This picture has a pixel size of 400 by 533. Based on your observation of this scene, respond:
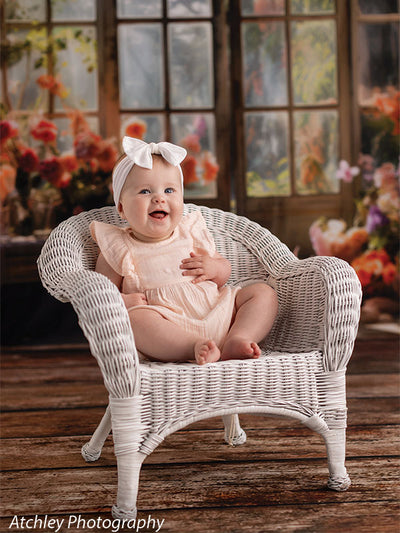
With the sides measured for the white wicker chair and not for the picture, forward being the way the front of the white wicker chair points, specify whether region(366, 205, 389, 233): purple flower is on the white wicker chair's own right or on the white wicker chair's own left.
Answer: on the white wicker chair's own left

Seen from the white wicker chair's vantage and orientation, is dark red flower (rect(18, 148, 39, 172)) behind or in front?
behind

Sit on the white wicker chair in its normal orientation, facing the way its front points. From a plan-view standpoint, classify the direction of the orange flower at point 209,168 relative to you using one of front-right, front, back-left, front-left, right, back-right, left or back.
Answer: back-left

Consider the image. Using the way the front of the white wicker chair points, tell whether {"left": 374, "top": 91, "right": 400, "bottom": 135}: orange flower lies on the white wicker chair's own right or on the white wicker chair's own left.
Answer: on the white wicker chair's own left

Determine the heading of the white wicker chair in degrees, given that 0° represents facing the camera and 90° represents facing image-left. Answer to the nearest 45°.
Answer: approximately 315°

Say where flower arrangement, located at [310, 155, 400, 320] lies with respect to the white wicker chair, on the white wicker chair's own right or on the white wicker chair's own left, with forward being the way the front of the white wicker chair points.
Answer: on the white wicker chair's own left
